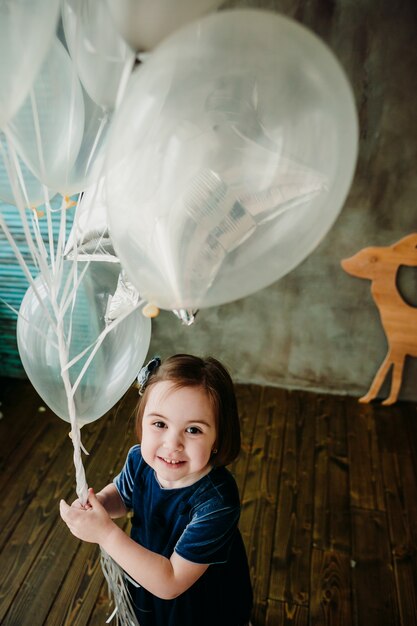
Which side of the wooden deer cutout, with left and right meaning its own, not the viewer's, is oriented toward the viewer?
left

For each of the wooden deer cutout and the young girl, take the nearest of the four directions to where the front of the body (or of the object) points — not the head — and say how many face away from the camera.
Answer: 0

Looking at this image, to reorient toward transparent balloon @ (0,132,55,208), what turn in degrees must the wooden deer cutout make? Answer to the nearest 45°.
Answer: approximately 45° to its left

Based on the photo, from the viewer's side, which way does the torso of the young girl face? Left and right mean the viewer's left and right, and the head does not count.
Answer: facing the viewer and to the left of the viewer

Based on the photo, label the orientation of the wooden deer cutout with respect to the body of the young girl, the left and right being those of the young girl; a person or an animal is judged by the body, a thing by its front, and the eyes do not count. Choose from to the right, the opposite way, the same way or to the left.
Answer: to the right

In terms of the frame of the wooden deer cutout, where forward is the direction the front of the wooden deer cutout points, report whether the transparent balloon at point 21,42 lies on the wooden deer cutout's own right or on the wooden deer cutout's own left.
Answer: on the wooden deer cutout's own left

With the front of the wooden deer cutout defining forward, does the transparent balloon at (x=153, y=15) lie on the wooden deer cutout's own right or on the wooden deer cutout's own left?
on the wooden deer cutout's own left
